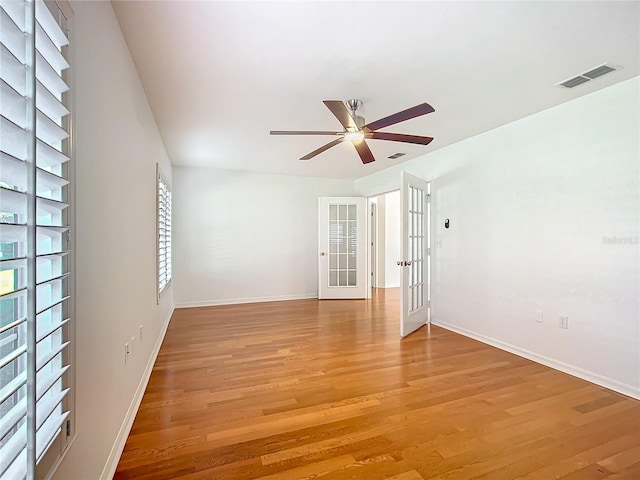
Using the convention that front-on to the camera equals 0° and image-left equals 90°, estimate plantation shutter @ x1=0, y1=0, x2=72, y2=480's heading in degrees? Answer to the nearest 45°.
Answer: approximately 315°

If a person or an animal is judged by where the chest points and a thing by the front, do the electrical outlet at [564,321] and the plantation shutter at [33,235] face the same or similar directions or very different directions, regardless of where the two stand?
very different directions

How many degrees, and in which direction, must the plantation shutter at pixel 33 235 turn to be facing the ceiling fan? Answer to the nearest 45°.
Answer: approximately 45° to its left

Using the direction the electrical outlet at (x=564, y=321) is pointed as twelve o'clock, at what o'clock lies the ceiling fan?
The ceiling fan is roughly at 12 o'clock from the electrical outlet.

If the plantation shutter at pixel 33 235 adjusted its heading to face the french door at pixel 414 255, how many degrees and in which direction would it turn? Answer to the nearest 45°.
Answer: approximately 45° to its left
